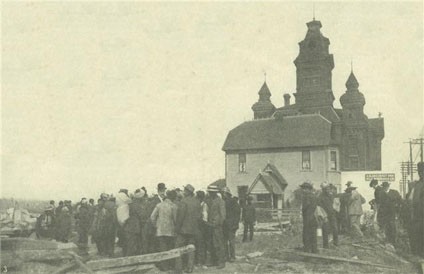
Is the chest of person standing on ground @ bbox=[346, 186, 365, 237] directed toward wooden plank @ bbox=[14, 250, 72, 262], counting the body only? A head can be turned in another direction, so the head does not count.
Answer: yes

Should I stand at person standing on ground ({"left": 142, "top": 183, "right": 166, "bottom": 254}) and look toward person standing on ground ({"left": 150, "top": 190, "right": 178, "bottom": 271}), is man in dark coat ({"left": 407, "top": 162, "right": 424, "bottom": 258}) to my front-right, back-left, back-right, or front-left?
front-left

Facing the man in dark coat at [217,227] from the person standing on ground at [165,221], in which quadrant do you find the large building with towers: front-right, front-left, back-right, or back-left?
front-left

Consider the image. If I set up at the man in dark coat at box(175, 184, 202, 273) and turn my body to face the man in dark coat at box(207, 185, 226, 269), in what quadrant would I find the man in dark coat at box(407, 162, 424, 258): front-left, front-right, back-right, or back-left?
front-right

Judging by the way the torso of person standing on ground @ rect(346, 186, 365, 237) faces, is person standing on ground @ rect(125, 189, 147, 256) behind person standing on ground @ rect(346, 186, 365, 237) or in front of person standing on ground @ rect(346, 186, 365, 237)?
in front

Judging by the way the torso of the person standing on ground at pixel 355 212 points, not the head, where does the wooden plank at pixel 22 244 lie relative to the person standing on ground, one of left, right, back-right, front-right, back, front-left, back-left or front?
front
